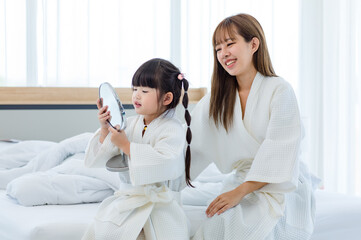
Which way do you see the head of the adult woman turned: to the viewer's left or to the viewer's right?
to the viewer's left

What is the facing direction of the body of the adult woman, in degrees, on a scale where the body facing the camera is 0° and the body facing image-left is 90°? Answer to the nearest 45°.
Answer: approximately 45°

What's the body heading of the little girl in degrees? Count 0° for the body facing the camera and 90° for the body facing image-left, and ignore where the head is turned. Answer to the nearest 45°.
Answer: approximately 45°

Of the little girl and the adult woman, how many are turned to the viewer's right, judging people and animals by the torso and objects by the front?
0
